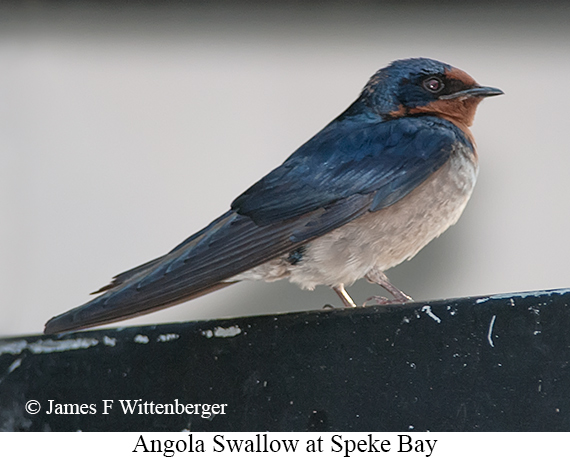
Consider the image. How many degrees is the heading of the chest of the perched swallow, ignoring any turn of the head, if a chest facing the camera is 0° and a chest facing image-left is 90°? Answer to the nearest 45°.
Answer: approximately 270°
